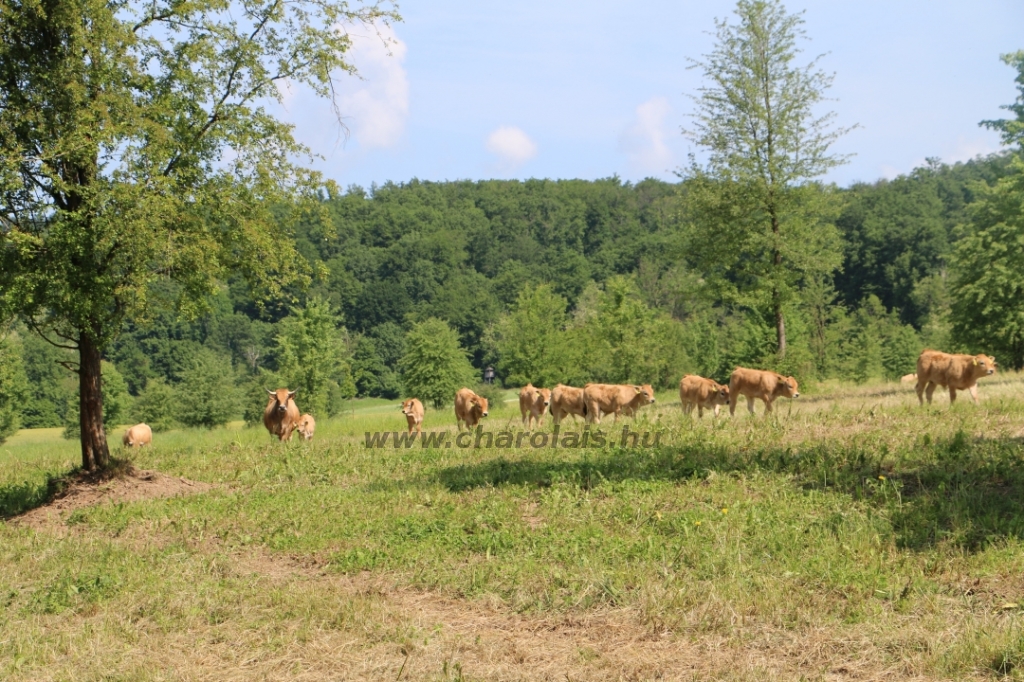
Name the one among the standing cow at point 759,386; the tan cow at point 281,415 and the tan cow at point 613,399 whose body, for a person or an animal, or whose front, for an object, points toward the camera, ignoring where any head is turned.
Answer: the tan cow at point 281,415

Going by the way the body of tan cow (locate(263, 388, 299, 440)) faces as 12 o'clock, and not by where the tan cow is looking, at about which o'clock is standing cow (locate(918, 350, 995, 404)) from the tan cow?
The standing cow is roughly at 10 o'clock from the tan cow.

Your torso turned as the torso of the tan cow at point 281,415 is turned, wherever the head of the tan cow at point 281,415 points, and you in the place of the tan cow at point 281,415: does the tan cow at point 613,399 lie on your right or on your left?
on your left

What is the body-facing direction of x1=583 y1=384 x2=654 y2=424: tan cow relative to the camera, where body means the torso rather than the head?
to the viewer's right

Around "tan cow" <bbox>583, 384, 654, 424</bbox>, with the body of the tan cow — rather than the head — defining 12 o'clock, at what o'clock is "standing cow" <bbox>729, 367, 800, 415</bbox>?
The standing cow is roughly at 12 o'clock from the tan cow.

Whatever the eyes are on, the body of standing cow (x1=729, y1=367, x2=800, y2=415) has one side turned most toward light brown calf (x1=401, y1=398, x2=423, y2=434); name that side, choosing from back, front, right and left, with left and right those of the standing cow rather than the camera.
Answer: back

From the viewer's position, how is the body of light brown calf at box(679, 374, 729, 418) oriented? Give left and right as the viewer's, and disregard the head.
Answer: facing the viewer and to the right of the viewer

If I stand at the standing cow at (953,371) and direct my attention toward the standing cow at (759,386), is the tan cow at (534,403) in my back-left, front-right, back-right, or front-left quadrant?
front-left

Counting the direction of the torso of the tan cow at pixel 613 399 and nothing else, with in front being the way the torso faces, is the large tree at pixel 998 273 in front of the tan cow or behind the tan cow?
in front

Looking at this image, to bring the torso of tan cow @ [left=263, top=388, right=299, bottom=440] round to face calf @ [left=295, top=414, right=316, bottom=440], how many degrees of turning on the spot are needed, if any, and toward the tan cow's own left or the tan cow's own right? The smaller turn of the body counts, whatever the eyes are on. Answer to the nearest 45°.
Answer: approximately 135° to the tan cow's own left

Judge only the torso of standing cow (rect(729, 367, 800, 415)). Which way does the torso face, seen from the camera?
to the viewer's right

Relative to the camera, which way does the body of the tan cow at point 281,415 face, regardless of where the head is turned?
toward the camera

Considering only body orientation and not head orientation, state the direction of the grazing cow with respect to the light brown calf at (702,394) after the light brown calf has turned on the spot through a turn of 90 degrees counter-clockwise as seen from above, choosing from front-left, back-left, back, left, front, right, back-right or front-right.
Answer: back-left

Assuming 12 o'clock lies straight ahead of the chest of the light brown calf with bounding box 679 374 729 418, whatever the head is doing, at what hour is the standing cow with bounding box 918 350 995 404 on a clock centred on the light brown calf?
The standing cow is roughly at 12 o'clock from the light brown calf.

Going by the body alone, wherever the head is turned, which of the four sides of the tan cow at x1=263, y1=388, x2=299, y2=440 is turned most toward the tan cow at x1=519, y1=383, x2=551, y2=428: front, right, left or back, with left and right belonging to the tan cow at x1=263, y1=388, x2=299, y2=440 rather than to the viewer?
left

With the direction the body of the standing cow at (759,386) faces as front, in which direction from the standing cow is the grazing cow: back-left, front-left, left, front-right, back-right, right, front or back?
back
